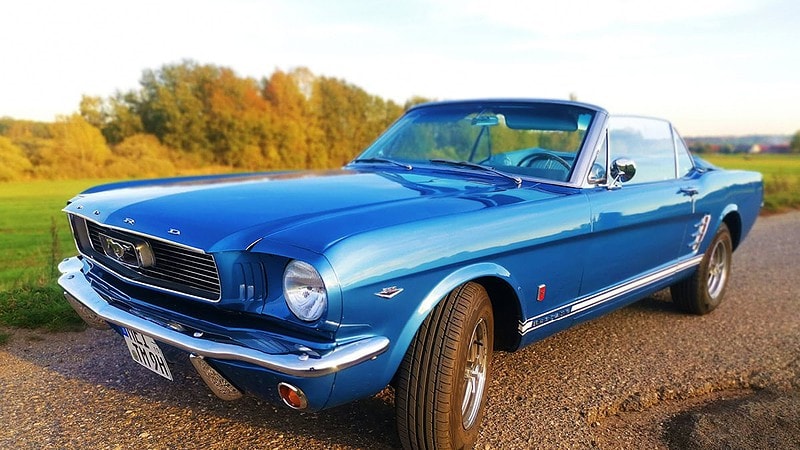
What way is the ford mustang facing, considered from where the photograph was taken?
facing the viewer and to the left of the viewer
